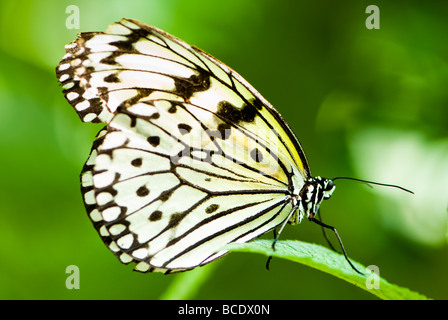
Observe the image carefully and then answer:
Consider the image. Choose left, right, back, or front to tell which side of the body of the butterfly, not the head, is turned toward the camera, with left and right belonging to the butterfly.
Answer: right
